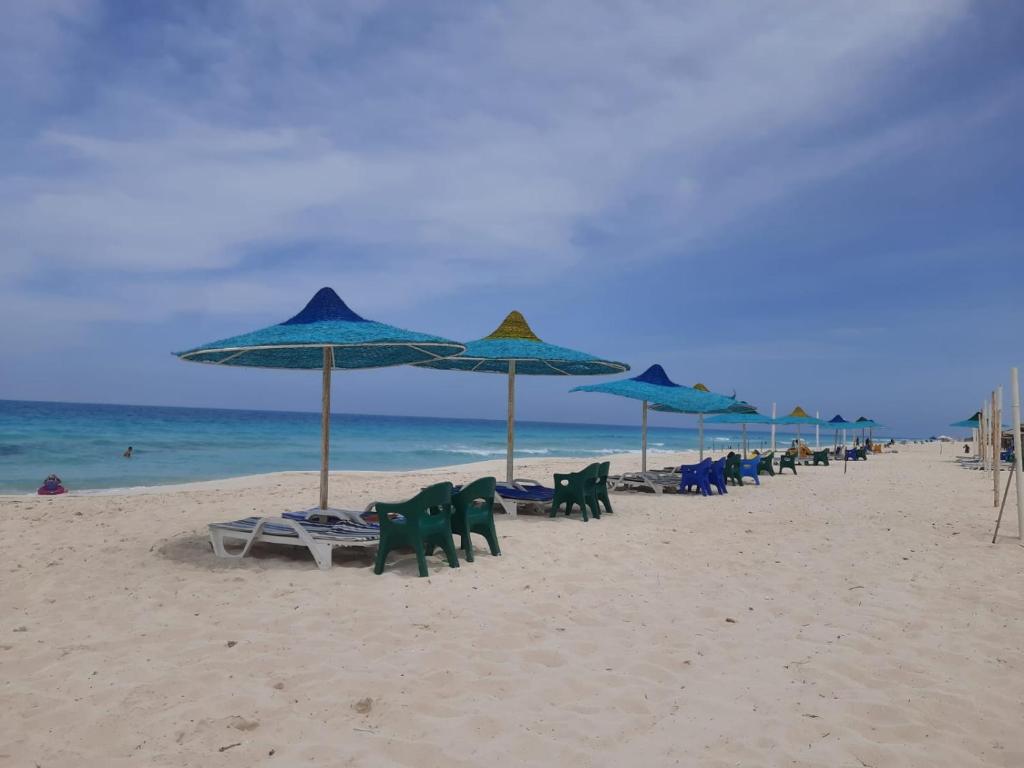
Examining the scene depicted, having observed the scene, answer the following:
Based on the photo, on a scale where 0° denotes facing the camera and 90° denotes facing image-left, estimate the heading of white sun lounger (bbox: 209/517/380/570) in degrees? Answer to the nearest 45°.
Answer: approximately 90°

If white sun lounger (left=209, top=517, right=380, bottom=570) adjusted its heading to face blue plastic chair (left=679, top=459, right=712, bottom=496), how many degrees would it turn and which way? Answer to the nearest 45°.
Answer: approximately 135° to its right

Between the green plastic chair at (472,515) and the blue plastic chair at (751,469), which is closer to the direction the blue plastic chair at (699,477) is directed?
the green plastic chair

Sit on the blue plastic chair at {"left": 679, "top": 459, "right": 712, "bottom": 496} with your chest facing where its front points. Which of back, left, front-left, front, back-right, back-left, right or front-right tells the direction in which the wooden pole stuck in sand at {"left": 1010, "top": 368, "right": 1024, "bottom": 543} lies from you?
back-left

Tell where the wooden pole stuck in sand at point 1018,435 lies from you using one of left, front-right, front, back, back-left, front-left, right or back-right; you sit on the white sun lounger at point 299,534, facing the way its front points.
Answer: back

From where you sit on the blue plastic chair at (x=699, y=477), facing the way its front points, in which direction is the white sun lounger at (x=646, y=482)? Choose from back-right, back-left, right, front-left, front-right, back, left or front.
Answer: front

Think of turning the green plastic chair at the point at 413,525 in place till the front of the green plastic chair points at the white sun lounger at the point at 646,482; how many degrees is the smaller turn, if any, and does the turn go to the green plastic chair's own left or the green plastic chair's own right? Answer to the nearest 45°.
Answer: approximately 90° to the green plastic chair's own right

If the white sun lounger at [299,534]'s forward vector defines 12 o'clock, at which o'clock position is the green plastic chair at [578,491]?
The green plastic chair is roughly at 5 o'clock from the white sun lounger.

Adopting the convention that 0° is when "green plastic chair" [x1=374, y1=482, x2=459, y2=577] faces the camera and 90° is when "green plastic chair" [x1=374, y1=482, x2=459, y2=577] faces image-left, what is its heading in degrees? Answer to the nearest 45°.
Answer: approximately 135°

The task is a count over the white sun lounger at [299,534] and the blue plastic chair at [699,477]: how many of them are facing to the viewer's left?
2
